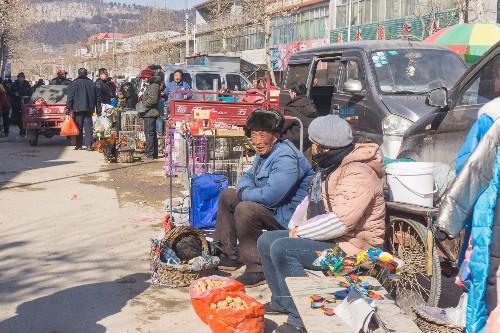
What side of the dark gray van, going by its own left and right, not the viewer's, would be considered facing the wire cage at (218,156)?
right

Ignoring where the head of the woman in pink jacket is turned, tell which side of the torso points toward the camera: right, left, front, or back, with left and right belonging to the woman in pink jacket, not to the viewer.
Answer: left

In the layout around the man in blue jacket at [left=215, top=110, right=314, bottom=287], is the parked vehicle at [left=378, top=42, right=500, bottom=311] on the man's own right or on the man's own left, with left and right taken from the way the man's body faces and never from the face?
on the man's own left

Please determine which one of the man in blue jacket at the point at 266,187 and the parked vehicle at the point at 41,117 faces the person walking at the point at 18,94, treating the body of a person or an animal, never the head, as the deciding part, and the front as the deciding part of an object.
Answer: the parked vehicle

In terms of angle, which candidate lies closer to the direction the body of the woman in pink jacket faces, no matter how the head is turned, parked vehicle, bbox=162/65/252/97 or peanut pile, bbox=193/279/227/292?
the peanut pile

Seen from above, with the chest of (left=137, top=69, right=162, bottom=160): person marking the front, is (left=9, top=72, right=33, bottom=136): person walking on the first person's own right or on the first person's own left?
on the first person's own right

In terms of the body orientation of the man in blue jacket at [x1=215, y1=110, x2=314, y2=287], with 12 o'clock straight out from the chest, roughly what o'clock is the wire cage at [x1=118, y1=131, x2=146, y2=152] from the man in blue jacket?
The wire cage is roughly at 4 o'clock from the man in blue jacket.

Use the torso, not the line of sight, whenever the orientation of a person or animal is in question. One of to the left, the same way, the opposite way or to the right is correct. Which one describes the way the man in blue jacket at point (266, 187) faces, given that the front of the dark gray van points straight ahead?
to the right

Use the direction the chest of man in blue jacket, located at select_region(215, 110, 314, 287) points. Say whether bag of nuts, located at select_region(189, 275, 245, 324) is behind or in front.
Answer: in front

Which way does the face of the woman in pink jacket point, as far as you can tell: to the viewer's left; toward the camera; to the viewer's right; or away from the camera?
to the viewer's left
